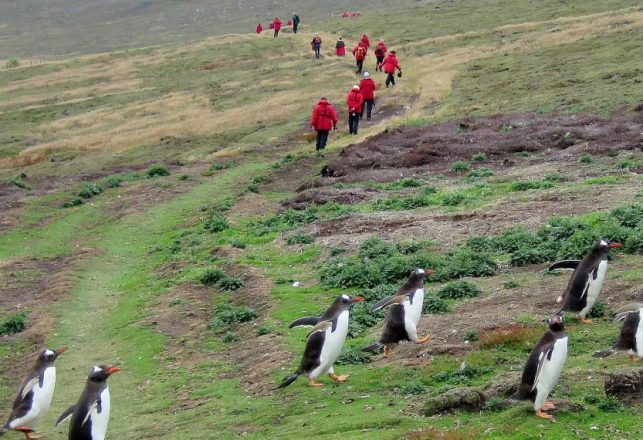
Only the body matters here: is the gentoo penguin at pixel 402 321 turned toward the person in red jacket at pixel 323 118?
no

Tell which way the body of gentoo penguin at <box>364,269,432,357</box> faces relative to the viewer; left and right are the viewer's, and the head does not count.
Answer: facing to the right of the viewer

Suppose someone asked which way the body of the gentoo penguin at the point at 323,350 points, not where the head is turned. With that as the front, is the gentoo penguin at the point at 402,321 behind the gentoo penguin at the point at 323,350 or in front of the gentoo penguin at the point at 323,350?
in front

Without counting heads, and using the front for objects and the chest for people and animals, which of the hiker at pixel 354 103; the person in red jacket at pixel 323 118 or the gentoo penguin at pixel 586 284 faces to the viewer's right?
the gentoo penguin

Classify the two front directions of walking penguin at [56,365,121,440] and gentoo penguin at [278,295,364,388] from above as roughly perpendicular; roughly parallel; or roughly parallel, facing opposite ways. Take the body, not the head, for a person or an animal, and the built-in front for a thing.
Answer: roughly parallel

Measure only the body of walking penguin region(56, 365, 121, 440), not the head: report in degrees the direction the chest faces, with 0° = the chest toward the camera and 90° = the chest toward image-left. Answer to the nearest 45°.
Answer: approximately 270°

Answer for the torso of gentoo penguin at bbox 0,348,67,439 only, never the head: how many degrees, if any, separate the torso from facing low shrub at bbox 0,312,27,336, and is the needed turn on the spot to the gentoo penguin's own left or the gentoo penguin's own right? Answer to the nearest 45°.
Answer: approximately 90° to the gentoo penguin's own left

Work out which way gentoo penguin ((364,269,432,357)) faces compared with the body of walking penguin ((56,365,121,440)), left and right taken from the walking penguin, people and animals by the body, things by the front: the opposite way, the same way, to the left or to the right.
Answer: the same way
